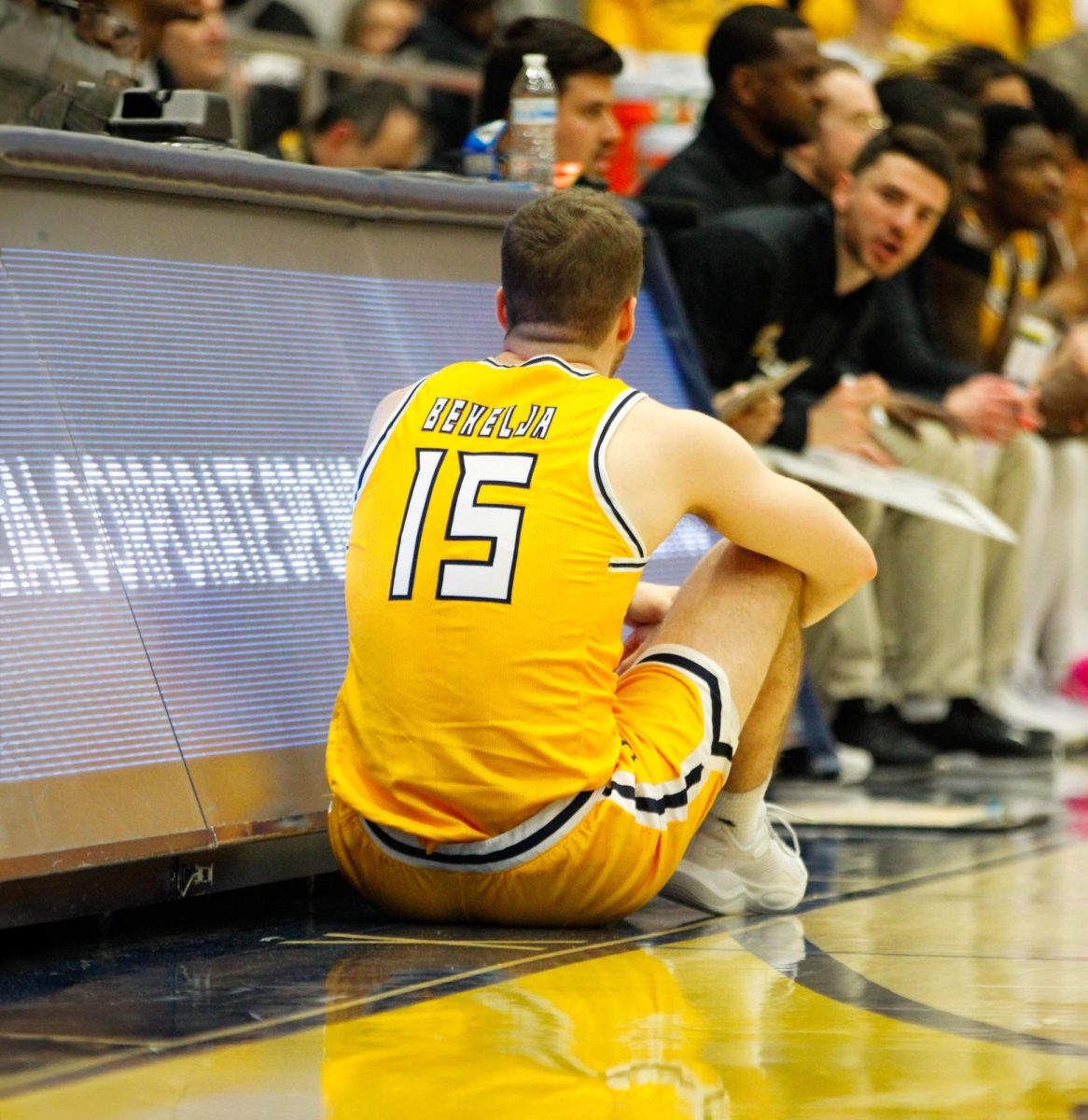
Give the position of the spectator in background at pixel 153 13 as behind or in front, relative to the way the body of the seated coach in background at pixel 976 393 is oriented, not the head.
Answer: behind

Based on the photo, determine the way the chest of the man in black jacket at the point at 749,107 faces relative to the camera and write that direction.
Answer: to the viewer's right

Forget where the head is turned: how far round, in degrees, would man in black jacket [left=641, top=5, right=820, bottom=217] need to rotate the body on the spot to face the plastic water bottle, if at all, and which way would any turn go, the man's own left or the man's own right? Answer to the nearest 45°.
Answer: approximately 90° to the man's own right

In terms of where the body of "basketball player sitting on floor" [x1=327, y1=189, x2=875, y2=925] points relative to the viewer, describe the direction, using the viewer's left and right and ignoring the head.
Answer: facing away from the viewer and to the right of the viewer

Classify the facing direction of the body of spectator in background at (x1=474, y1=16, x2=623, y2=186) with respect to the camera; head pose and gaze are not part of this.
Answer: to the viewer's right

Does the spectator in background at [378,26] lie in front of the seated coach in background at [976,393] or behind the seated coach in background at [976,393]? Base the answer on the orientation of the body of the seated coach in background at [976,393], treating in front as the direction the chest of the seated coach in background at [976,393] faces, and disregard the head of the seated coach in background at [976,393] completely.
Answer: behind

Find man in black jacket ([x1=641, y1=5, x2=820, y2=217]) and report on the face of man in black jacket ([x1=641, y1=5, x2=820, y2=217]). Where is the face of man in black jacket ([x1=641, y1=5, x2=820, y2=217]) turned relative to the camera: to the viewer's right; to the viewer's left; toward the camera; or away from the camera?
to the viewer's right
